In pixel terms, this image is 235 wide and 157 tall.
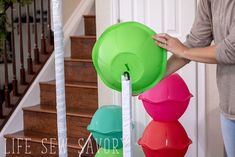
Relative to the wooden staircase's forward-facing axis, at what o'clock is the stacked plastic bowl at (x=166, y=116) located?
The stacked plastic bowl is roughly at 10 o'clock from the wooden staircase.

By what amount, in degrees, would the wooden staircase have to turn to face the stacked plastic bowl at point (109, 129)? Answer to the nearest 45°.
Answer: approximately 45° to its left

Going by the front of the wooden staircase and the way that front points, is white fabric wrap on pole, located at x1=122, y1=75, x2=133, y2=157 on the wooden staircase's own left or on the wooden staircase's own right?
on the wooden staircase's own left

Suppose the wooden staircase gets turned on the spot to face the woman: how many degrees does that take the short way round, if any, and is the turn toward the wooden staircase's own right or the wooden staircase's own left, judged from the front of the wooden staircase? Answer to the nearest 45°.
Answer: approximately 45° to the wooden staircase's own left

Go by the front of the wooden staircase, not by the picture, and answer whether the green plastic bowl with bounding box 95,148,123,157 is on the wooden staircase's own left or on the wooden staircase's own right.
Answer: on the wooden staircase's own left

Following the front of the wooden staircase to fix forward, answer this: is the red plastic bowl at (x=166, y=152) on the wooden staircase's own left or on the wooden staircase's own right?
on the wooden staircase's own left

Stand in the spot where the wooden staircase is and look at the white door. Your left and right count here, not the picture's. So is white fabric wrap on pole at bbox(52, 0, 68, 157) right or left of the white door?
right

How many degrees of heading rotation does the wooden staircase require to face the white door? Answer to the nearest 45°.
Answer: approximately 90° to its left
